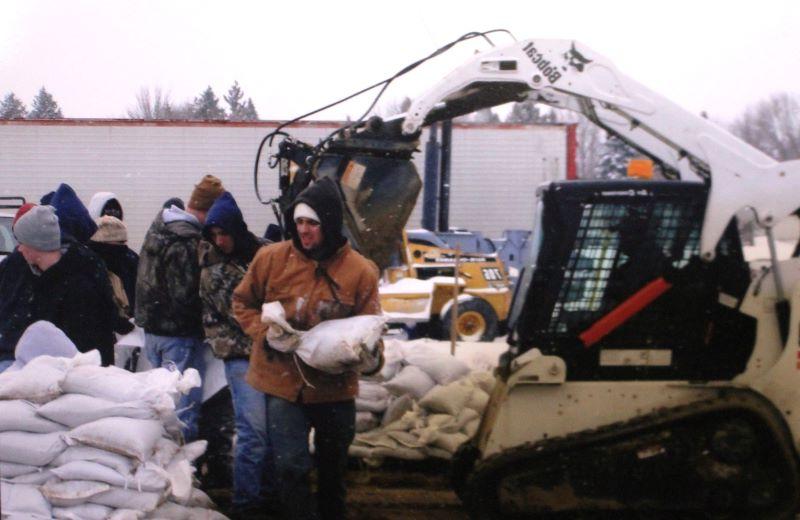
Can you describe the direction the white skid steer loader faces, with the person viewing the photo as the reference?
facing to the left of the viewer

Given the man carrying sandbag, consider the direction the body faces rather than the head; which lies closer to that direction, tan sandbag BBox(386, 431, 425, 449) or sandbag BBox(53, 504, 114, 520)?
the sandbag

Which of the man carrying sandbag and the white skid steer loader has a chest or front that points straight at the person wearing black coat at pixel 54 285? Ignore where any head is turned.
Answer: the white skid steer loader

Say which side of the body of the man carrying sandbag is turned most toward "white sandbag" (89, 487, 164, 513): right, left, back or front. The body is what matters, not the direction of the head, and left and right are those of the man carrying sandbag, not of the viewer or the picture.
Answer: right

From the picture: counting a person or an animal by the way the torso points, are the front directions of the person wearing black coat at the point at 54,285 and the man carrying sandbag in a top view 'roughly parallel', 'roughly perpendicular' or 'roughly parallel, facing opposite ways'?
roughly perpendicular

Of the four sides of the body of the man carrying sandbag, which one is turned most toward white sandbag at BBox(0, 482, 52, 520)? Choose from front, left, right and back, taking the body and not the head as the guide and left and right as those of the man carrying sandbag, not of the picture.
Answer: right

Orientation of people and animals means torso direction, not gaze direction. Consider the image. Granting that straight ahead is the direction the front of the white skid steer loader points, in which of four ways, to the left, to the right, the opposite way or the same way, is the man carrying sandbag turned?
to the left

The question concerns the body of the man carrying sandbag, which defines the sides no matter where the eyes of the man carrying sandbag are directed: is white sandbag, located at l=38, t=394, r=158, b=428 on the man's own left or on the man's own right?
on the man's own right
